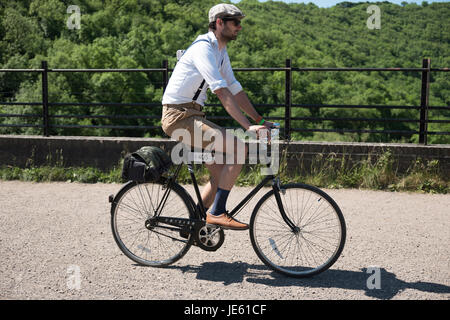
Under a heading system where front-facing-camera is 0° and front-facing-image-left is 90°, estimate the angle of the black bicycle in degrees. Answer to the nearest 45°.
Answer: approximately 270°

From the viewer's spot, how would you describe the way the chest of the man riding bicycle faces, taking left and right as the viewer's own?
facing to the right of the viewer

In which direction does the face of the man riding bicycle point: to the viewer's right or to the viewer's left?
to the viewer's right
